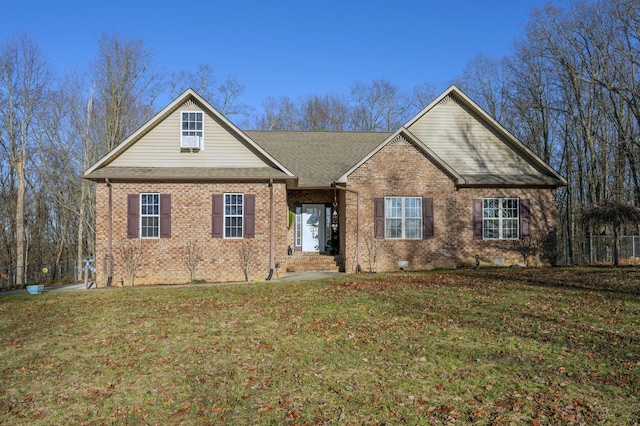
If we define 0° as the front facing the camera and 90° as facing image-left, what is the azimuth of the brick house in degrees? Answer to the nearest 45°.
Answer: approximately 0°
